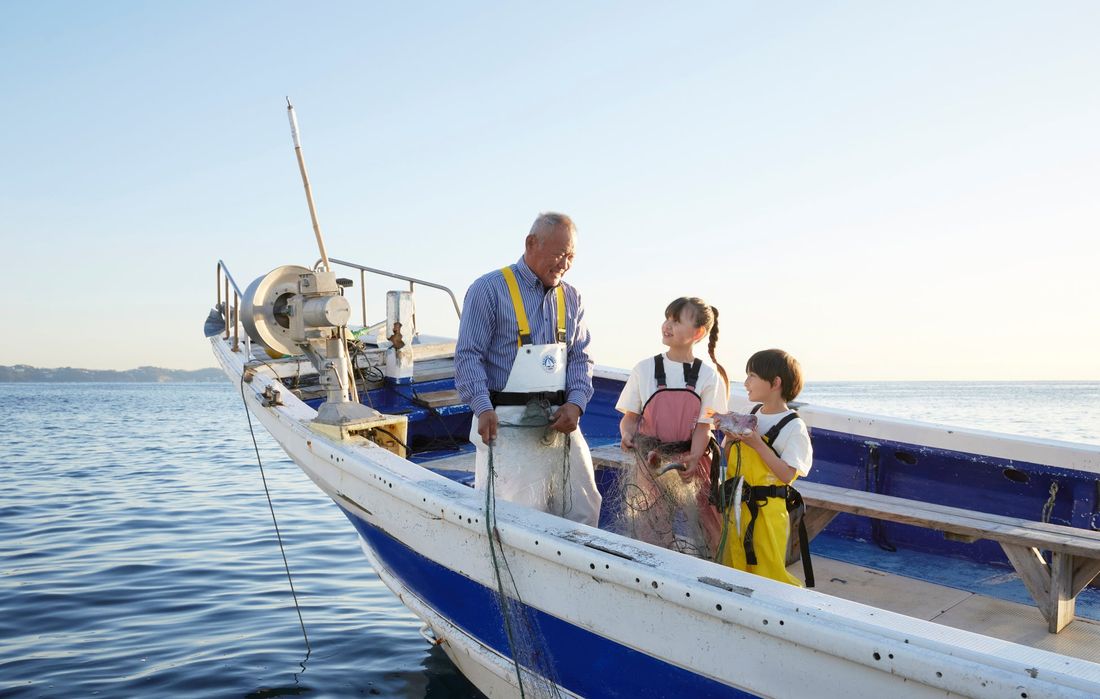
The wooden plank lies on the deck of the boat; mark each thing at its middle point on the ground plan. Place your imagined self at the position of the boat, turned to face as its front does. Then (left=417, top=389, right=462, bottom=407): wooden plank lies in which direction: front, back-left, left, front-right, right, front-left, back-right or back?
front

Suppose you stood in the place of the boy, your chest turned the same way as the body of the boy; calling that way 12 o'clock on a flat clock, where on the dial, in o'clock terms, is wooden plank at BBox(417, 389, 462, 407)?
The wooden plank is roughly at 3 o'clock from the boy.

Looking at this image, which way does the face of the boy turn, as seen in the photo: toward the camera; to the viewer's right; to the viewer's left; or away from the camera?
to the viewer's left

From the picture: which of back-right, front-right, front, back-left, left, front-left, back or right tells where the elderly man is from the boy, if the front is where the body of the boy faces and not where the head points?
front-right

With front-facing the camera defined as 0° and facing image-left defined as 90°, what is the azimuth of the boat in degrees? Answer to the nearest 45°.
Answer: approximately 135°

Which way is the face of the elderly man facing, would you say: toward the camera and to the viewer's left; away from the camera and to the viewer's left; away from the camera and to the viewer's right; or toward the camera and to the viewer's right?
toward the camera and to the viewer's right

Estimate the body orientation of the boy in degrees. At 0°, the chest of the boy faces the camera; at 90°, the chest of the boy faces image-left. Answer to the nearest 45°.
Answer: approximately 45°

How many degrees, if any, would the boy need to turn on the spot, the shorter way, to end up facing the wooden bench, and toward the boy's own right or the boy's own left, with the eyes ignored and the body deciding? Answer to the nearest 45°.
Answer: approximately 180°
